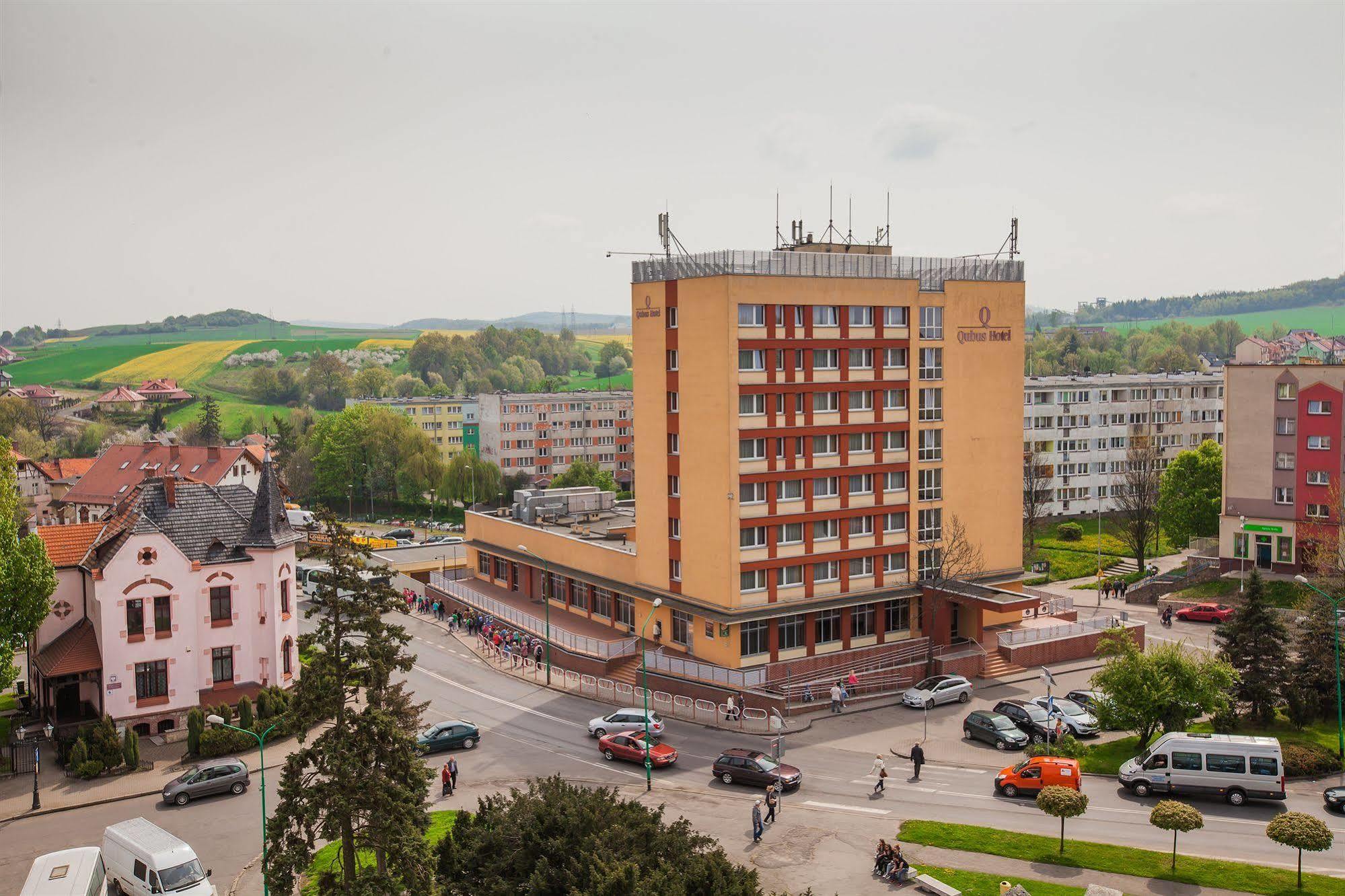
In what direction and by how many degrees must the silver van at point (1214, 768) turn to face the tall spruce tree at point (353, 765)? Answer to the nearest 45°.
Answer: approximately 45° to its left

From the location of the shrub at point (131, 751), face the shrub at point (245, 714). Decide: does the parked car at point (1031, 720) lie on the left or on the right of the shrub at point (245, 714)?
right

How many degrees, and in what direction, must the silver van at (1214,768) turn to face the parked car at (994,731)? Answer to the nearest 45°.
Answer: approximately 45° to its right

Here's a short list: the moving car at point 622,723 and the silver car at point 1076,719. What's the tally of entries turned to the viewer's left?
1

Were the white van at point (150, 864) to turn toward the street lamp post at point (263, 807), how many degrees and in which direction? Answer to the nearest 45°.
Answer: approximately 45° to its left

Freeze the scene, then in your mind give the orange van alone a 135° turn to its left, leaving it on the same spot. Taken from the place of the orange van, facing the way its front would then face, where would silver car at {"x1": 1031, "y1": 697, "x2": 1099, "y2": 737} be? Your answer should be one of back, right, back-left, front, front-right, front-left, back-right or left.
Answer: back-left

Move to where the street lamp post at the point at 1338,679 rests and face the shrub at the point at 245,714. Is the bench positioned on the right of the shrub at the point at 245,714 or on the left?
left

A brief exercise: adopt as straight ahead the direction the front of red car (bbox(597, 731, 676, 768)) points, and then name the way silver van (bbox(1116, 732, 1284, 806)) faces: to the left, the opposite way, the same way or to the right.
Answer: the opposite way

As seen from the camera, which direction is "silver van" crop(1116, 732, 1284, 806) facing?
to the viewer's left
